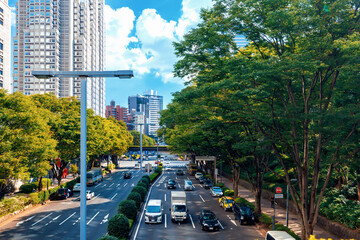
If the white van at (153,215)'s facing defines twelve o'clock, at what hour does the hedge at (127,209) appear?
The hedge is roughly at 2 o'clock from the white van.

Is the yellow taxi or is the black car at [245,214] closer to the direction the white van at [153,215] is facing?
the black car

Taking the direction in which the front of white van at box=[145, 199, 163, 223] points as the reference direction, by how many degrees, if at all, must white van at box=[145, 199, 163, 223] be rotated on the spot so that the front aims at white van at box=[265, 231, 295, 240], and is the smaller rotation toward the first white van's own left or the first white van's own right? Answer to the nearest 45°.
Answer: approximately 45° to the first white van's own left

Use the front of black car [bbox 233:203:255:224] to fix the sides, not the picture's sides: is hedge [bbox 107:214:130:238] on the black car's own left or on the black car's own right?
on the black car's own right

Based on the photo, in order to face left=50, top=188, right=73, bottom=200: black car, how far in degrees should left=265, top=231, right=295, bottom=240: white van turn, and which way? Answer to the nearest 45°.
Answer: approximately 180°

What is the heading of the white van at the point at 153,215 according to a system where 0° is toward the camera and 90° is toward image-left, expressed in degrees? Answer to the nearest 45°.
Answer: approximately 0°

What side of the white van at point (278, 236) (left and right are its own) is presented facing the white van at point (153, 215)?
back

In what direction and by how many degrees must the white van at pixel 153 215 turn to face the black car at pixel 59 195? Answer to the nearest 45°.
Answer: approximately 135° to its right

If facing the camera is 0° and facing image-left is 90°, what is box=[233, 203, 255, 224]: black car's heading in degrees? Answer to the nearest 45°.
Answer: approximately 315°

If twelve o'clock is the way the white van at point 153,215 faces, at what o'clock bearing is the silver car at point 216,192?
The silver car is roughly at 7 o'clock from the white van.
